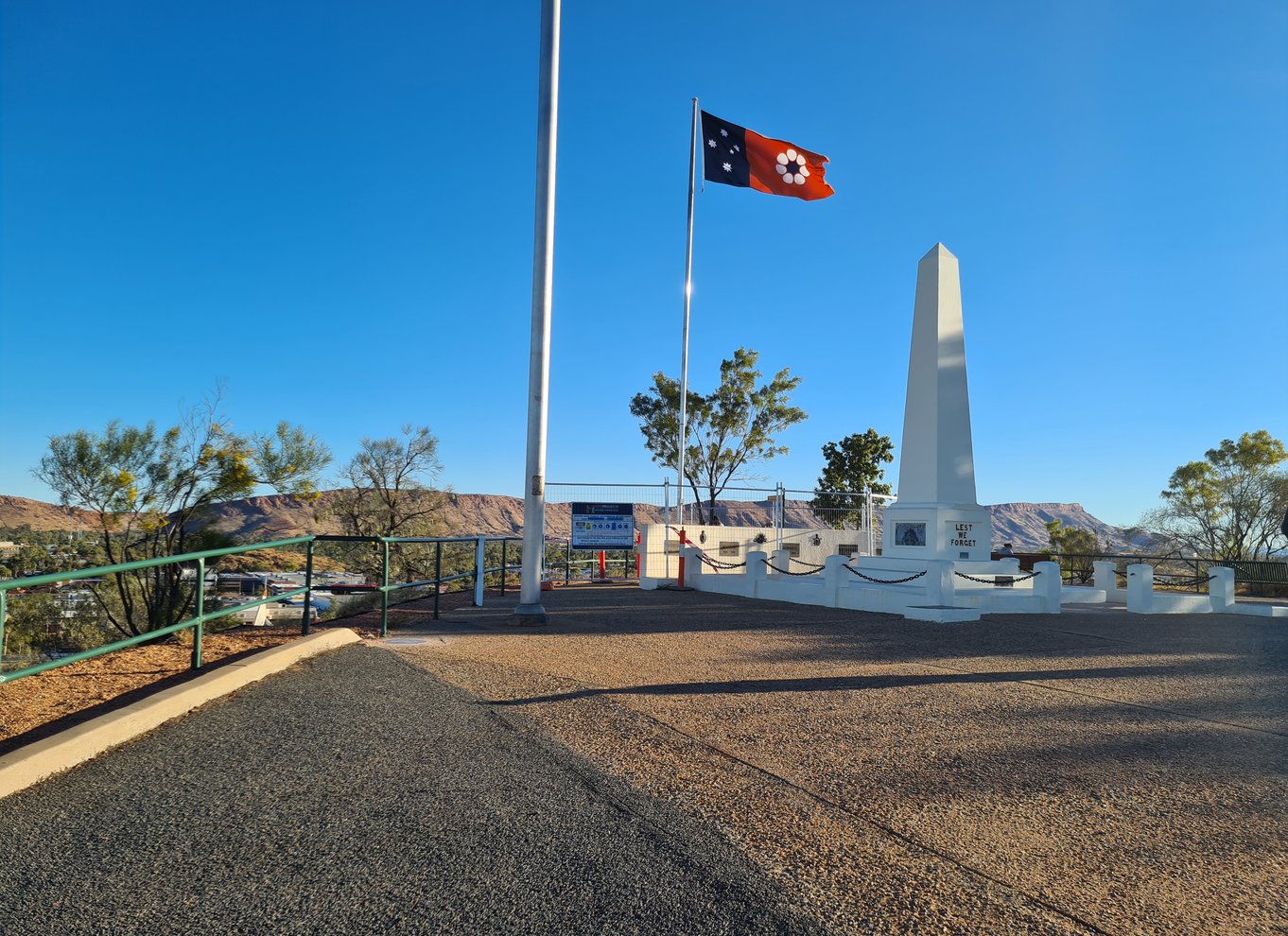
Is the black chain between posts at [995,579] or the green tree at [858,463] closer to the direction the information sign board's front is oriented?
the black chain between posts

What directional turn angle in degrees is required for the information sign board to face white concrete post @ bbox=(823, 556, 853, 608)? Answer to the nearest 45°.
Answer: approximately 45° to its left

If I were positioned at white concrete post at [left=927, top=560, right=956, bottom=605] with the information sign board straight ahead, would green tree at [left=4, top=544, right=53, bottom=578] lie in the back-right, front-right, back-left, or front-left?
front-left

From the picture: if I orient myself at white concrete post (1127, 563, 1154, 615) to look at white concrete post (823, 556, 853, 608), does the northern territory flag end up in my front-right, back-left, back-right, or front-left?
front-right

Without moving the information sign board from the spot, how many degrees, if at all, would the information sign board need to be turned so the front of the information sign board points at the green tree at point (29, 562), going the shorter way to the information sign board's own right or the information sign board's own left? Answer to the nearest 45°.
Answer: approximately 90° to the information sign board's own right

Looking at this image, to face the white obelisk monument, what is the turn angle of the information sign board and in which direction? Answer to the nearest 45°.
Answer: approximately 45° to its left

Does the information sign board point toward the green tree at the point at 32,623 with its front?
no

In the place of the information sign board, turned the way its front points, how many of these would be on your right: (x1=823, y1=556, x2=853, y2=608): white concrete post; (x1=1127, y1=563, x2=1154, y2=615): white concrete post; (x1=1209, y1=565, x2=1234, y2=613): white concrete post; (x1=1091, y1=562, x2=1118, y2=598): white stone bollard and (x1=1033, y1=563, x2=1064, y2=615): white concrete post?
0

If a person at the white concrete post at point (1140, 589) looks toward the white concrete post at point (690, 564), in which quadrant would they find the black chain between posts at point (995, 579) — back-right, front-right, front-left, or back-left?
front-left

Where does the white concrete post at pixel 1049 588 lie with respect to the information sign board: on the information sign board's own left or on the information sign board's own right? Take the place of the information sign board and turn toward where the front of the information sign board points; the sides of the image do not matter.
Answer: on the information sign board's own left

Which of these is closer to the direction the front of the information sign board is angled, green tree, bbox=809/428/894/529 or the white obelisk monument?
the white obelisk monument

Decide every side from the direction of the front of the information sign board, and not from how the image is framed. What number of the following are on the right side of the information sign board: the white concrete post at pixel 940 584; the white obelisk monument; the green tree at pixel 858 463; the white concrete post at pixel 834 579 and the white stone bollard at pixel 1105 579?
0

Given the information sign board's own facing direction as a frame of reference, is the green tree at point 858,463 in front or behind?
behind

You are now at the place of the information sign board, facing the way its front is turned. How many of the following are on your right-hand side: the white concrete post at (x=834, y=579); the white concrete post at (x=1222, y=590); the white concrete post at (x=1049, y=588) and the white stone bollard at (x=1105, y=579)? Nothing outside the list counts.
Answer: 0

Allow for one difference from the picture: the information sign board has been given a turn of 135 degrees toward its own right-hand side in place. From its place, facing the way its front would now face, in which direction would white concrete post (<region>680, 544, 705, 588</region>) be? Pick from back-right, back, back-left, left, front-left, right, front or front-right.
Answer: back

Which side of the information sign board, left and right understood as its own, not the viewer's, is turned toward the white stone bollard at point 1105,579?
left

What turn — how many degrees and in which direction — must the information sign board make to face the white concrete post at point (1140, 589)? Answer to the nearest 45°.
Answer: approximately 45° to its left

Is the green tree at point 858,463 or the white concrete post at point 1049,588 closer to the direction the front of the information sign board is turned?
the white concrete post

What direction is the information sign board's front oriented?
toward the camera
